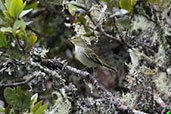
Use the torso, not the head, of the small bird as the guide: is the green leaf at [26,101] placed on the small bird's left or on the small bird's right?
on the small bird's left

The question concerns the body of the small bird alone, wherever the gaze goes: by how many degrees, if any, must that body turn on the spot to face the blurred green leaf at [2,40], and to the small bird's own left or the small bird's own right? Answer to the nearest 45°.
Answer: approximately 45° to the small bird's own left

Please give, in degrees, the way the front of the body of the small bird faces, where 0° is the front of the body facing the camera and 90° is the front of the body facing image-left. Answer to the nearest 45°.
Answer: approximately 90°

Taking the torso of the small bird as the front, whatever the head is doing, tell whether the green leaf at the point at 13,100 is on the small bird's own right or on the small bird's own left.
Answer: on the small bird's own left
